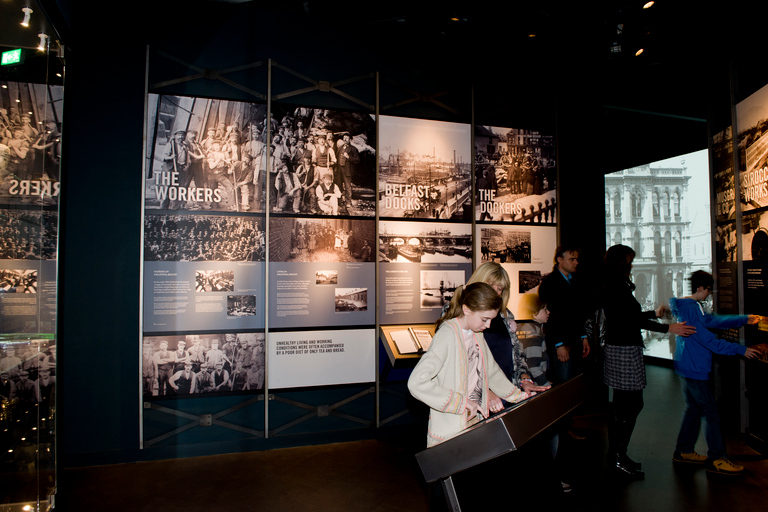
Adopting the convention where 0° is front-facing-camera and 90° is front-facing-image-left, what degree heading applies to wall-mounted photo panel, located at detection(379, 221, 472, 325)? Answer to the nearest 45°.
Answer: approximately 0°

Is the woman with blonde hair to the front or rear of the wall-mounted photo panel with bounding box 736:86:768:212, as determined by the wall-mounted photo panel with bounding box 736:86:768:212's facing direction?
to the front

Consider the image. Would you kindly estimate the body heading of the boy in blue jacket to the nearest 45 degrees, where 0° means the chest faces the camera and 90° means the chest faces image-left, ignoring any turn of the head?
approximately 270°

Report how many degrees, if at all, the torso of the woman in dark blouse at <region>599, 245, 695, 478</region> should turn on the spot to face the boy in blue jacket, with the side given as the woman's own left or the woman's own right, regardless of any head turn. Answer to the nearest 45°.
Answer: approximately 45° to the woman's own left

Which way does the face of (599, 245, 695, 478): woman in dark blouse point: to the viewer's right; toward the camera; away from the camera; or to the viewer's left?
to the viewer's right

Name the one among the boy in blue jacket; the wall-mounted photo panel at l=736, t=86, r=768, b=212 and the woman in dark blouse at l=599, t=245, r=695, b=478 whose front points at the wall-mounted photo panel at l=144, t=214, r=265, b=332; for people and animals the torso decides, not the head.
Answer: the wall-mounted photo panel at l=736, t=86, r=768, b=212

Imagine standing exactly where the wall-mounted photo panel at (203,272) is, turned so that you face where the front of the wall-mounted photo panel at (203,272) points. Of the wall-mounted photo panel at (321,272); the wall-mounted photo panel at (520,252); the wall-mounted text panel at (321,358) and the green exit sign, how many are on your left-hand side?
3

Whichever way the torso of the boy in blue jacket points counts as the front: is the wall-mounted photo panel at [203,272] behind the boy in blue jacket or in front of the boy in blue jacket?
behind

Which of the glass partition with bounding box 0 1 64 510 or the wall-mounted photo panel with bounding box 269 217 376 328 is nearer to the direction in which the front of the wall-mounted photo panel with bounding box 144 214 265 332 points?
the glass partition

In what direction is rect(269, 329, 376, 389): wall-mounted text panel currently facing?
toward the camera

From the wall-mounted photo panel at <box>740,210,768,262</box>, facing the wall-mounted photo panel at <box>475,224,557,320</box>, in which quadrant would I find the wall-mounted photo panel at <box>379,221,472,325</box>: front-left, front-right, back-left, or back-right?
front-left

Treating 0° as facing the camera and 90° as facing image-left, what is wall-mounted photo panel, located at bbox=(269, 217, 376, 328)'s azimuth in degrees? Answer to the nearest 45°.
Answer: approximately 0°

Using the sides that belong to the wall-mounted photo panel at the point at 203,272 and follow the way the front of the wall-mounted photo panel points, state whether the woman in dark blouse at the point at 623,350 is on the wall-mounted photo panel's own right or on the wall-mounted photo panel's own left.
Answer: on the wall-mounted photo panel's own left

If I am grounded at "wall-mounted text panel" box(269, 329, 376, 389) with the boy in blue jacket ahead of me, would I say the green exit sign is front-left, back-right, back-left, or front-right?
back-right

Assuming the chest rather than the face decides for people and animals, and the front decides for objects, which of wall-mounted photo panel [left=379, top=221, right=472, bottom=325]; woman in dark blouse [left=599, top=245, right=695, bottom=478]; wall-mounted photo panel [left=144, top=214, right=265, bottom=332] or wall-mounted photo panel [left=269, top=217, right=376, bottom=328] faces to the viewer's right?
the woman in dark blouse

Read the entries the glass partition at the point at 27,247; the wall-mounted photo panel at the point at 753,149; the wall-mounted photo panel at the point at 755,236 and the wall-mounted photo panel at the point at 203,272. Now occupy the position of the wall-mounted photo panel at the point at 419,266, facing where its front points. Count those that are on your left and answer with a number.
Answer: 2

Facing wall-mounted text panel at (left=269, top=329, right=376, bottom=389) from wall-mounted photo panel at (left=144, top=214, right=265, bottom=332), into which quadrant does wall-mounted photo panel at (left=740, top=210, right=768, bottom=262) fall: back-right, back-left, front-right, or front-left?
front-right

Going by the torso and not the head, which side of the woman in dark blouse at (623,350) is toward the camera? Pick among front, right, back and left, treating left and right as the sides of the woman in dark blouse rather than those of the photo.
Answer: right

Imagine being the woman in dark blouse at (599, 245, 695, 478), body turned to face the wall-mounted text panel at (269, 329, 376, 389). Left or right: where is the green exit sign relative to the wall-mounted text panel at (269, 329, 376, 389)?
left

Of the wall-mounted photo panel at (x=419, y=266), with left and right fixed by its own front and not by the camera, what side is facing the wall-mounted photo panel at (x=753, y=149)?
left
